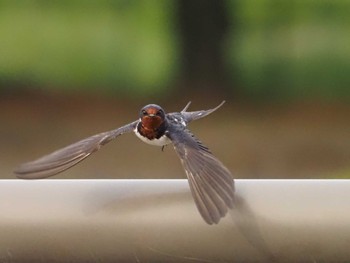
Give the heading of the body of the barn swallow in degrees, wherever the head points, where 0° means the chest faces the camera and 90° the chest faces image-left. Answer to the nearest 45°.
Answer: approximately 45°
